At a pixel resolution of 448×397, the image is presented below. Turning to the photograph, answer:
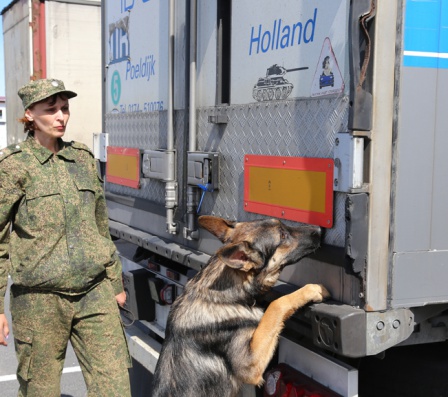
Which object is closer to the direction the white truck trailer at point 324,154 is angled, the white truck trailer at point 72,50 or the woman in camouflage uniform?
the white truck trailer

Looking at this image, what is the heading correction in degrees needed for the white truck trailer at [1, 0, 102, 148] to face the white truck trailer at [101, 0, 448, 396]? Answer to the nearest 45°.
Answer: approximately 135° to its right

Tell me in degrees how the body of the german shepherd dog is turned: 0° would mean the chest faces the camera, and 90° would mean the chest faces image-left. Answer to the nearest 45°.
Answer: approximately 270°

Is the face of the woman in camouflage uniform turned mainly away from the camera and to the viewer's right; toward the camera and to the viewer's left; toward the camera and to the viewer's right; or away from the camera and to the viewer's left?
toward the camera and to the viewer's right

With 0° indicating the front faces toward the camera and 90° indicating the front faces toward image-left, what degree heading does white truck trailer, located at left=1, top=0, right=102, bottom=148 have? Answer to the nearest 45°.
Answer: approximately 225°

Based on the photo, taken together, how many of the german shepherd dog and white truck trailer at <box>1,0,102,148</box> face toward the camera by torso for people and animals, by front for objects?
0

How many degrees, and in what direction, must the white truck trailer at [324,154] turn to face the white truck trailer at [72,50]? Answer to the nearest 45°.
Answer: approximately 90° to its left

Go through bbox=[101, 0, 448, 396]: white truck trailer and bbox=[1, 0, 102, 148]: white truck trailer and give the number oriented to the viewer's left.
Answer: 0

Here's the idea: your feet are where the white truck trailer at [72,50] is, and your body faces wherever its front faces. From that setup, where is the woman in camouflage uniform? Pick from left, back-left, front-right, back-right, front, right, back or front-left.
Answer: back-right

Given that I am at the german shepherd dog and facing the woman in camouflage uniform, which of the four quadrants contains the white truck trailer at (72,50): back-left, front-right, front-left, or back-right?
front-right

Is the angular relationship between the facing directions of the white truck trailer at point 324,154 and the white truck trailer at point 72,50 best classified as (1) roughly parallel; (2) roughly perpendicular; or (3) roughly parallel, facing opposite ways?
roughly parallel

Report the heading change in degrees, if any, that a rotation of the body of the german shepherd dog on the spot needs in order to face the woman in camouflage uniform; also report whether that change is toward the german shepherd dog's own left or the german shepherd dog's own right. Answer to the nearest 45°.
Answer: approximately 180°

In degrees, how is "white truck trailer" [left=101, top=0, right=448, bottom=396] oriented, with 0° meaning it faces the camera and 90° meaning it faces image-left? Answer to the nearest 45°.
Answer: approximately 225°
